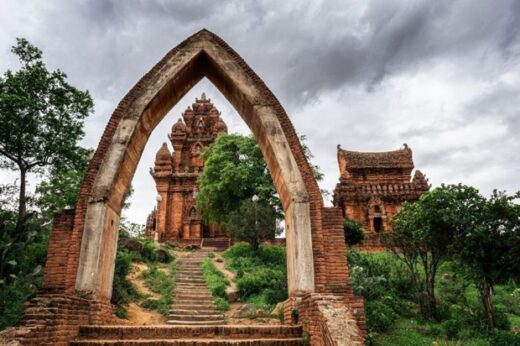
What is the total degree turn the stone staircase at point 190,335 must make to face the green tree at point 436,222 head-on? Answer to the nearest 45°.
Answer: approximately 135° to its left

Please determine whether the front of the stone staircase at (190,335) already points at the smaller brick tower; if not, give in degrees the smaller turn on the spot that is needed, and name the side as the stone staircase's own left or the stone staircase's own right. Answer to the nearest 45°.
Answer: approximately 135° to the stone staircase's own left

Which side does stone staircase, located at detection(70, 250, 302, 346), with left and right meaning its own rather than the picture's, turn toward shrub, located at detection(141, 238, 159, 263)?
back

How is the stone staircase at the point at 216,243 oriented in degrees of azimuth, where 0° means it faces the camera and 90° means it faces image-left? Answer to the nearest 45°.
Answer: approximately 0°

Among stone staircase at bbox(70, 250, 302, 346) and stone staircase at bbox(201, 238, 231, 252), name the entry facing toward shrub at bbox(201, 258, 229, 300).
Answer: stone staircase at bbox(201, 238, 231, 252)

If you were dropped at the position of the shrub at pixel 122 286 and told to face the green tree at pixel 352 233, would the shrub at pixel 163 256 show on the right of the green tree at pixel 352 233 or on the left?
left

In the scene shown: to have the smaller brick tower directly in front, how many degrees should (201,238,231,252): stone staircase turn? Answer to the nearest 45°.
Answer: approximately 90° to its left

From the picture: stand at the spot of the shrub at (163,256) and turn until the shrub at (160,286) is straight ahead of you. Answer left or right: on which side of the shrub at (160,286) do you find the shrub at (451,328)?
left

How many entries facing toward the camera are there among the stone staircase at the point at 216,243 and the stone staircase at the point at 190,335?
2

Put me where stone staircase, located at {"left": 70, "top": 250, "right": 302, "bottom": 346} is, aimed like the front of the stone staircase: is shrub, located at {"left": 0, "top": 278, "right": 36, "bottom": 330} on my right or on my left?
on my right

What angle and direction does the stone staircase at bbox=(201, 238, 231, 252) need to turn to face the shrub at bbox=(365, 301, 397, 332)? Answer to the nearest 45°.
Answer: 0° — it already faces it

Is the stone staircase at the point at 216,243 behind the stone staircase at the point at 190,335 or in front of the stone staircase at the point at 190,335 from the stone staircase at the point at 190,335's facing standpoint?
behind
